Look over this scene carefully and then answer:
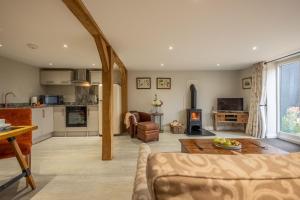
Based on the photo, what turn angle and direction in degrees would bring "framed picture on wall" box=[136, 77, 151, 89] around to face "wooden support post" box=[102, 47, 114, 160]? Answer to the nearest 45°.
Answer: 0° — it already faces it

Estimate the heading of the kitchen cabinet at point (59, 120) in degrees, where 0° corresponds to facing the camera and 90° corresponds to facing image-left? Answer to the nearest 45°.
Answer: approximately 0°

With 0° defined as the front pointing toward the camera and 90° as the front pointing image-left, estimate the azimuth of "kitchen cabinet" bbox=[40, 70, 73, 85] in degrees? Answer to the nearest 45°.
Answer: approximately 0°
